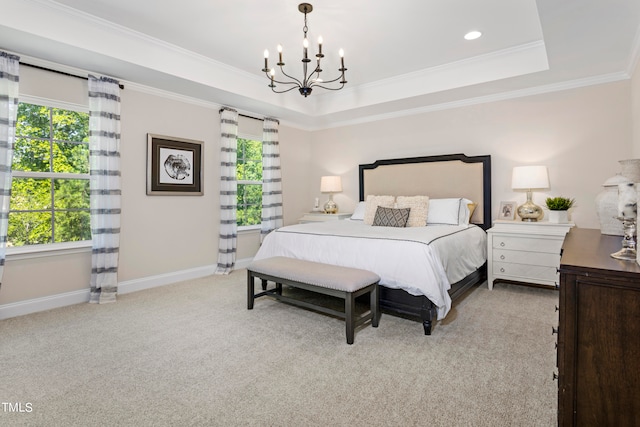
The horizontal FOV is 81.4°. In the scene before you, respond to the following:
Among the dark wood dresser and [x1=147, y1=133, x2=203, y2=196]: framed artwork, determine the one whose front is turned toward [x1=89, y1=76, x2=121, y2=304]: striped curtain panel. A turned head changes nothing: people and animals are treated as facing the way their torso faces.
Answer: the dark wood dresser

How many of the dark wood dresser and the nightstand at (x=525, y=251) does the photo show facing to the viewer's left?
1

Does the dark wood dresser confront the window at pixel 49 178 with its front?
yes

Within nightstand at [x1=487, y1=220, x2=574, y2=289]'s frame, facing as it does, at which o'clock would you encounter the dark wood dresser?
The dark wood dresser is roughly at 12 o'clock from the nightstand.

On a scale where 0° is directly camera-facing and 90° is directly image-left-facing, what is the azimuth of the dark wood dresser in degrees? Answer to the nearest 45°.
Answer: approximately 90°

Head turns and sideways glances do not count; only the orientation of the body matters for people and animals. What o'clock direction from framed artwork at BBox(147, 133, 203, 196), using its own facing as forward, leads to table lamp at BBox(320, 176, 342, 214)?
The table lamp is roughly at 10 o'clock from the framed artwork.

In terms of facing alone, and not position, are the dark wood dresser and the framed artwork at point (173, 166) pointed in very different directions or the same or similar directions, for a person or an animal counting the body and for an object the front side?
very different directions

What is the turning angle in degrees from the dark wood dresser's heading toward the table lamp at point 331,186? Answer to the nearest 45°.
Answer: approximately 45° to its right

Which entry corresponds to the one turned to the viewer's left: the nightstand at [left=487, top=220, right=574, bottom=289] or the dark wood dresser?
the dark wood dresser

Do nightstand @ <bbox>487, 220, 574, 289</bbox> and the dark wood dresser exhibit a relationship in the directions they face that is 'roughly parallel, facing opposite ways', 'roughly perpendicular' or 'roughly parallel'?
roughly perpendicular

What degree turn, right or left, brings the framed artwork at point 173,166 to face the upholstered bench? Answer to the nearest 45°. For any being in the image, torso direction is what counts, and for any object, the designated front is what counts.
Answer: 0° — it already faces it

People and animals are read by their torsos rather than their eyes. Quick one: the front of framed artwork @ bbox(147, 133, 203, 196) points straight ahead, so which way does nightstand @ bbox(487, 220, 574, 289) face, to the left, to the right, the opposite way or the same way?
to the right

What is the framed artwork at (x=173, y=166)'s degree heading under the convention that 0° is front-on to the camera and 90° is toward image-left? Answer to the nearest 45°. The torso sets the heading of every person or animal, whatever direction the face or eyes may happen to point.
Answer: approximately 315°

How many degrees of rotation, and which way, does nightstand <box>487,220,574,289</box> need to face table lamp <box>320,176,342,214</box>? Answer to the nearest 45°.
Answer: approximately 90° to its right

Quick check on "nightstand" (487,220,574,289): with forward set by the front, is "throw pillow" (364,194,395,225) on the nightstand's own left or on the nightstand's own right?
on the nightstand's own right

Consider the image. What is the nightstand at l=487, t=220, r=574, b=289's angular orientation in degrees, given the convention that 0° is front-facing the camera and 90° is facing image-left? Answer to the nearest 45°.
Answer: approximately 0°
